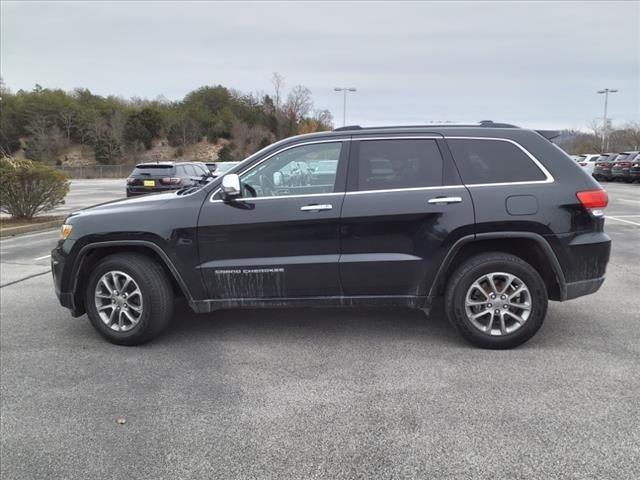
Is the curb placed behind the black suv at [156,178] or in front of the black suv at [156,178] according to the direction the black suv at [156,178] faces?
behind

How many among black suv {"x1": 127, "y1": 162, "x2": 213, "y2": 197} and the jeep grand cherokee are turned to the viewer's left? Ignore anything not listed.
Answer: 1

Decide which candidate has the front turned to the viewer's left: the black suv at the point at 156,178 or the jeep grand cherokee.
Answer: the jeep grand cherokee

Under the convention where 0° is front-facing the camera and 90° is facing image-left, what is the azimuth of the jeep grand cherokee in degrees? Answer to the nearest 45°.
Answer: approximately 90°

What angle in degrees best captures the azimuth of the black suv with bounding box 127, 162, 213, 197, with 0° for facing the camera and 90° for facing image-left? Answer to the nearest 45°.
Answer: approximately 225°

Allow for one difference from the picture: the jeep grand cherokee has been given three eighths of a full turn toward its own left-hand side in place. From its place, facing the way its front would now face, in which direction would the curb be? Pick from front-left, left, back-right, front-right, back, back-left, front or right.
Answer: back

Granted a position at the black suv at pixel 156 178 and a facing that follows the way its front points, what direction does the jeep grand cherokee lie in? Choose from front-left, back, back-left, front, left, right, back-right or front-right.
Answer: back-right
